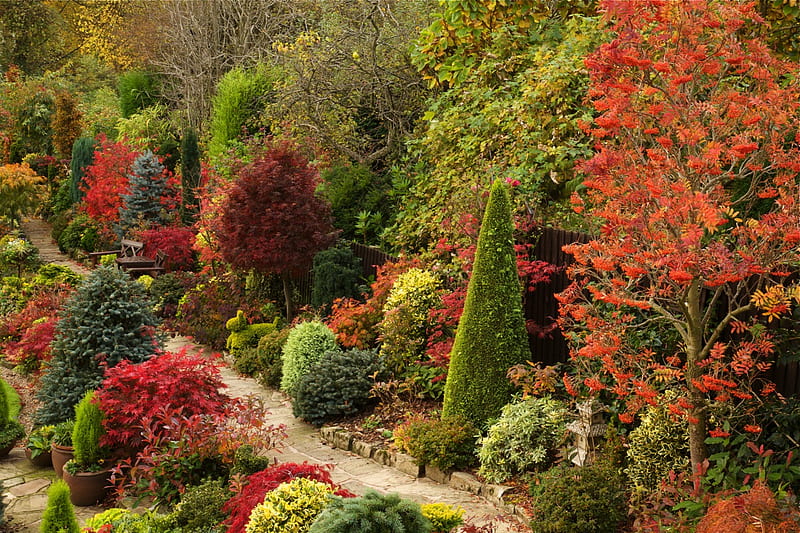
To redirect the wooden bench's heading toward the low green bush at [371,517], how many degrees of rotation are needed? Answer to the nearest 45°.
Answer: approximately 90° to its left

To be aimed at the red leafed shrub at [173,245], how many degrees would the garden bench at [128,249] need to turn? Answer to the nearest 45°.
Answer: approximately 90° to its left

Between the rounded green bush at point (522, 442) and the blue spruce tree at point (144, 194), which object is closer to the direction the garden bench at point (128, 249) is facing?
the rounded green bush

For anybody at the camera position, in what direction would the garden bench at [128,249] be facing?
facing the viewer and to the left of the viewer

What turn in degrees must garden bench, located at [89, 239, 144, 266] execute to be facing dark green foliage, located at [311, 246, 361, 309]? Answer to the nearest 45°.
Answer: approximately 45° to its left

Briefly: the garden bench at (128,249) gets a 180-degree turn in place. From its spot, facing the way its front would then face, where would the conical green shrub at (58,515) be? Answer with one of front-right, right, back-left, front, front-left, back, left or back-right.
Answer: back-right

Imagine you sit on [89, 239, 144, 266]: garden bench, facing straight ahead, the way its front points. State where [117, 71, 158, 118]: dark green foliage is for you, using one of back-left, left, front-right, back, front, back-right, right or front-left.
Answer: back-right

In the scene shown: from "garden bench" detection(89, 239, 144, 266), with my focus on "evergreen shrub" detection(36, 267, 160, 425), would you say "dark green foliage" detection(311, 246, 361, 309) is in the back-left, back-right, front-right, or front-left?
front-left

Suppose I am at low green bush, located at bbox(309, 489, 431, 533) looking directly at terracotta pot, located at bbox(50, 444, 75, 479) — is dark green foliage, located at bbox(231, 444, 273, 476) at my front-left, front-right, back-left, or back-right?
front-right

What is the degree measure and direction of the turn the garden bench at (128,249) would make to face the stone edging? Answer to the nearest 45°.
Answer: approximately 45° to its left

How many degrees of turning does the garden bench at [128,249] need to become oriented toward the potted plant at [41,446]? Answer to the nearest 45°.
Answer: approximately 45° to its left

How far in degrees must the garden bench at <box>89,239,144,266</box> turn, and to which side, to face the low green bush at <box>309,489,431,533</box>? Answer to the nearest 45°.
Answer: approximately 45° to its left

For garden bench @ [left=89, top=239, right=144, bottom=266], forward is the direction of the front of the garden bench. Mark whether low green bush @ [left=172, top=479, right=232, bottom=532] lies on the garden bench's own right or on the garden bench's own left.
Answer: on the garden bench's own left
